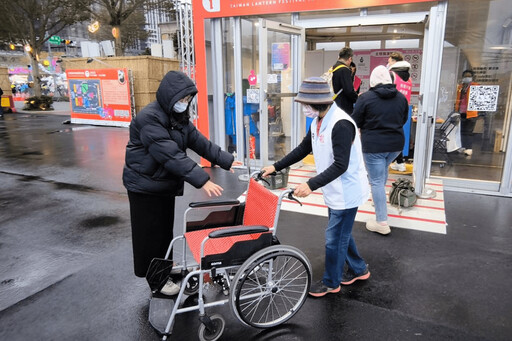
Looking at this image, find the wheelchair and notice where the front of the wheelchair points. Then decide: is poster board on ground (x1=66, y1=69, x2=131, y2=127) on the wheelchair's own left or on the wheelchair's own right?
on the wheelchair's own right

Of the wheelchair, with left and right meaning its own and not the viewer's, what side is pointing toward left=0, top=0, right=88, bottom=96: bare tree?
right

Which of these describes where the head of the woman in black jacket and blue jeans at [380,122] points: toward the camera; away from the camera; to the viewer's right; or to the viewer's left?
away from the camera

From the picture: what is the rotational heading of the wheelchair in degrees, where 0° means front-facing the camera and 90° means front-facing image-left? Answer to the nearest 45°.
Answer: approximately 45°

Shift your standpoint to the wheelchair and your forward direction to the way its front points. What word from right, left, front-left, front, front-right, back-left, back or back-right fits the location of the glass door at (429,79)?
back

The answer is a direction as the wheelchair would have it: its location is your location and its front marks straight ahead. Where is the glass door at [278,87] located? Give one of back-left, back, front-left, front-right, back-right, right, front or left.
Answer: back-right

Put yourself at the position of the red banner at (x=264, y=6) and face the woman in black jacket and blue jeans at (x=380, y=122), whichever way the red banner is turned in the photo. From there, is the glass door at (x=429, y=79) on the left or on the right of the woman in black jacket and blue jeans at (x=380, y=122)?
left

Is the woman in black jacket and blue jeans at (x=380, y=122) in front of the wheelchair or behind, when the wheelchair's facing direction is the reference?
behind
